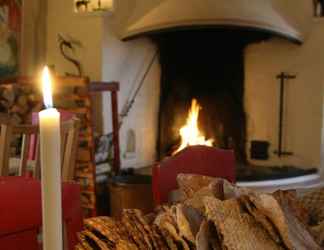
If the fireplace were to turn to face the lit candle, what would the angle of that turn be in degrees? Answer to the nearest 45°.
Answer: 0° — it already faces it

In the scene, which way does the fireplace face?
toward the camera

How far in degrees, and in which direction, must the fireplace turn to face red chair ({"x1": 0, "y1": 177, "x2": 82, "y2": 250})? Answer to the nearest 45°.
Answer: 0° — it already faces it

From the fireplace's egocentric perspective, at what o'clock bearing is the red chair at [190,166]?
The red chair is roughly at 12 o'clock from the fireplace.

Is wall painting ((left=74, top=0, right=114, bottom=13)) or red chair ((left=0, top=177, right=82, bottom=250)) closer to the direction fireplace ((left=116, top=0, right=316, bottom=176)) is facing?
the red chair

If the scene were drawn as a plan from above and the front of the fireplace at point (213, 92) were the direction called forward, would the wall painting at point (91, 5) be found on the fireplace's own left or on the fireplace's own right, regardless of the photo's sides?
on the fireplace's own right

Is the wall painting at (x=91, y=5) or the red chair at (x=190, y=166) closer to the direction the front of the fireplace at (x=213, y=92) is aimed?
the red chair
